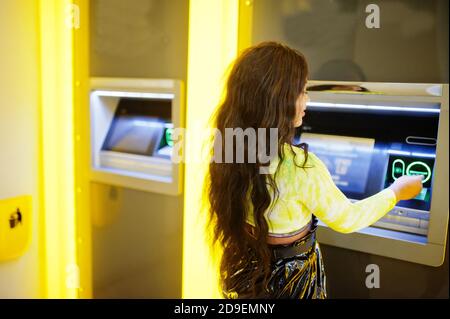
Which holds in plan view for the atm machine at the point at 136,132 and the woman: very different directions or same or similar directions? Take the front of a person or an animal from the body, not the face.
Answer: very different directions

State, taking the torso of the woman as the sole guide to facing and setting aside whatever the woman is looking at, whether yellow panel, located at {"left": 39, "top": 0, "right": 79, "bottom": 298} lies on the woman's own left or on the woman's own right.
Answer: on the woman's own left

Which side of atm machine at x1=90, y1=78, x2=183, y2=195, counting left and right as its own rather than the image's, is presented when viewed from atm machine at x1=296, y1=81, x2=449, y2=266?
left

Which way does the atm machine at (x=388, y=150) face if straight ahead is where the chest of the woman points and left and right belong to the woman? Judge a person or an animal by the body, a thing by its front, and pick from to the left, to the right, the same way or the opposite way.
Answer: the opposite way

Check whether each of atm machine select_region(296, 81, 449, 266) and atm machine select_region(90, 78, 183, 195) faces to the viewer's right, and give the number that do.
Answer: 0

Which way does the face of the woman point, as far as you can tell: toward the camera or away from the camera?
away from the camera

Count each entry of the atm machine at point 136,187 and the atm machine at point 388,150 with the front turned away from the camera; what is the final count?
0
